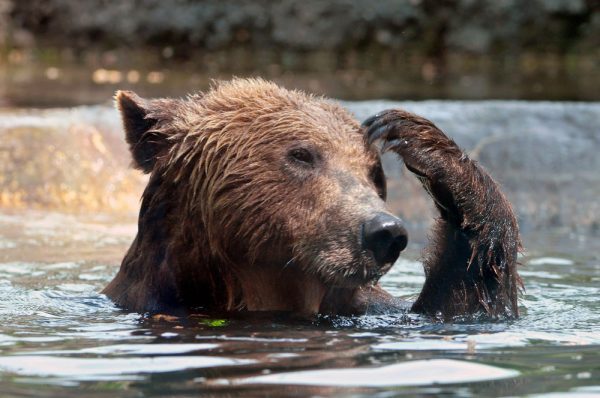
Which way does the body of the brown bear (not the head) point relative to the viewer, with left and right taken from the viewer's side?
facing the viewer and to the right of the viewer
